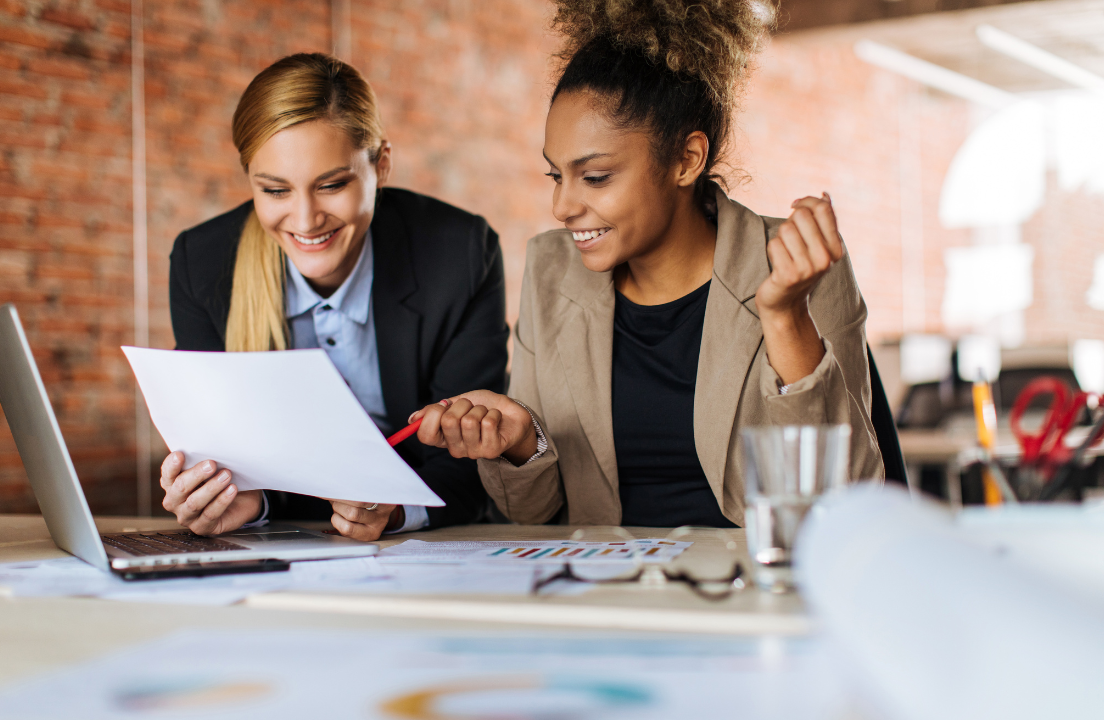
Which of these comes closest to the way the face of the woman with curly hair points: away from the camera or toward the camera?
toward the camera

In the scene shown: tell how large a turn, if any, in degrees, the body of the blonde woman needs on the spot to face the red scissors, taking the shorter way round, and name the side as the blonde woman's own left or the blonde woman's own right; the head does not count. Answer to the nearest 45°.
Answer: approximately 45° to the blonde woman's own left

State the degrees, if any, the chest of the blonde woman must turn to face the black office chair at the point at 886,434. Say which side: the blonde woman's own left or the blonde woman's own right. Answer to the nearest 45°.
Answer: approximately 45° to the blonde woman's own left

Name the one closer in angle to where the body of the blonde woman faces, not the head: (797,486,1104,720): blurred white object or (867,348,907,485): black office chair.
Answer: the blurred white object

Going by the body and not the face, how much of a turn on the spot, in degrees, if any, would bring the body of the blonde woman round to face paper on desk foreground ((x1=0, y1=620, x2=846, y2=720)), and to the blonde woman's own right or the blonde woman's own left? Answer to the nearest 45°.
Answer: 0° — they already face it

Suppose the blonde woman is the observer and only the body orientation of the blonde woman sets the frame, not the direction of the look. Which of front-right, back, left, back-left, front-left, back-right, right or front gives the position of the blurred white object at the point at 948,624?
front

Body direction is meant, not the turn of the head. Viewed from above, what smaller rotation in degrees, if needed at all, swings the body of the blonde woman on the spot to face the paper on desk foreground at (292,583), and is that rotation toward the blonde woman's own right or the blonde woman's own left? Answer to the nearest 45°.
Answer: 0° — they already face it

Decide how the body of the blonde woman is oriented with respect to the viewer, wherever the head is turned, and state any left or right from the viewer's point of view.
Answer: facing the viewer

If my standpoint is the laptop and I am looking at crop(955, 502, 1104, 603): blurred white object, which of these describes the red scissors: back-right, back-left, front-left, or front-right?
front-left

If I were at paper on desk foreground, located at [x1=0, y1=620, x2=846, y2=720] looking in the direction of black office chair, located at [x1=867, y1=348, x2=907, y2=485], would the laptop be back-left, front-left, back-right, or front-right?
front-left

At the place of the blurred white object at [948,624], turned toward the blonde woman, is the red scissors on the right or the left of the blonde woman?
right
